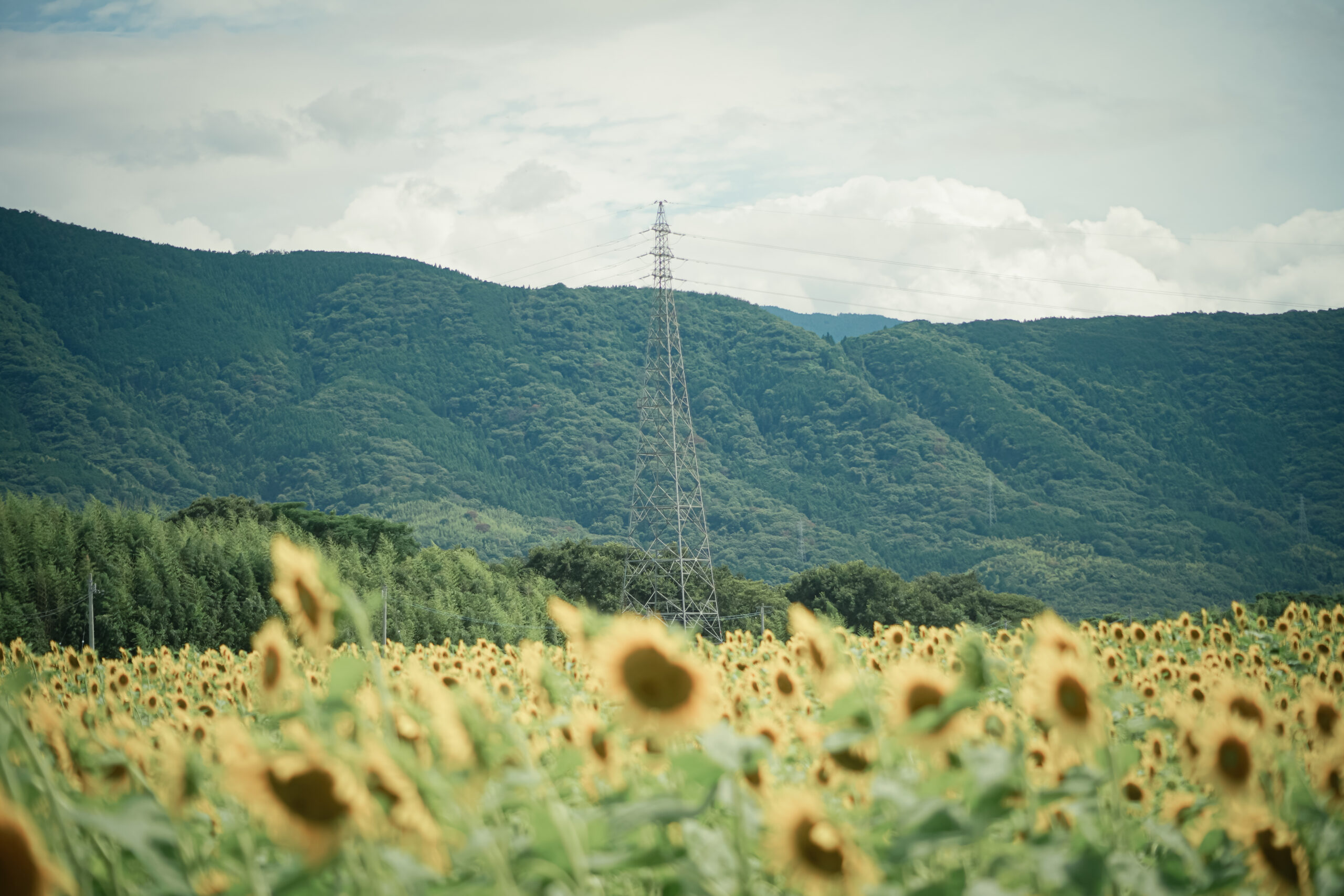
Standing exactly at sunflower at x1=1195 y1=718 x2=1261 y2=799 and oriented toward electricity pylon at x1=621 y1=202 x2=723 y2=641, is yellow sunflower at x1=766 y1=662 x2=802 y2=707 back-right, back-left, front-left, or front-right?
front-left

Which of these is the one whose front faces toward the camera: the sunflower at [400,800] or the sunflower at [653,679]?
the sunflower at [653,679]

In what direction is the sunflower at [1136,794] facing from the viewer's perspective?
toward the camera

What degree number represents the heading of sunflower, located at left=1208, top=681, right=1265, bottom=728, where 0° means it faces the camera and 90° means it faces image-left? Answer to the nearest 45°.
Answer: approximately 0°

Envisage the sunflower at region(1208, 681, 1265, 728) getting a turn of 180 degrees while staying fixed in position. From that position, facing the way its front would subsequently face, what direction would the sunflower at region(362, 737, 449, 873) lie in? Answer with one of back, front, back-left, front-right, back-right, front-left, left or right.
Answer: back-left

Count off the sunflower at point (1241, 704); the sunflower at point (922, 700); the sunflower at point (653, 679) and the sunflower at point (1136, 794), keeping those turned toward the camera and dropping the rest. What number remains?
4

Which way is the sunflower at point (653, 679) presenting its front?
toward the camera
